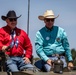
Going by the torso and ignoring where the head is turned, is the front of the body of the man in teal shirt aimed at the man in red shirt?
no

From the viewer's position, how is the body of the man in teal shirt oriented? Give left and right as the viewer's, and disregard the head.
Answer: facing the viewer

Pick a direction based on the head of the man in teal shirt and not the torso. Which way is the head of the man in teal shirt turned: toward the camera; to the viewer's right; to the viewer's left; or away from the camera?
toward the camera

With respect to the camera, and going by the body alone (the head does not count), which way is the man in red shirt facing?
toward the camera

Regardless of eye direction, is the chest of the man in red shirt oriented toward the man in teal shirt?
no

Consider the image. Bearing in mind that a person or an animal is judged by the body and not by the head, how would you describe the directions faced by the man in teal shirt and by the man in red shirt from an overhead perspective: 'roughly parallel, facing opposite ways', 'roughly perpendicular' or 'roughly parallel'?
roughly parallel

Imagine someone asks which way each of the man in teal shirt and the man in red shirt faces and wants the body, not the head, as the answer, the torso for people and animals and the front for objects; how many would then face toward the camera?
2

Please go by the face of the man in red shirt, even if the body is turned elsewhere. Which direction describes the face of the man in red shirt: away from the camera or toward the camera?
toward the camera
